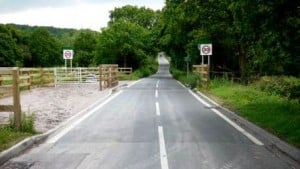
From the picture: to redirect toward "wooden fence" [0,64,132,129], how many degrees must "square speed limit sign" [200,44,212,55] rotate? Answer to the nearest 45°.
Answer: approximately 90° to its right

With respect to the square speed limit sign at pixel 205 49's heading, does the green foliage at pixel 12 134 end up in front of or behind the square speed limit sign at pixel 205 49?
in front

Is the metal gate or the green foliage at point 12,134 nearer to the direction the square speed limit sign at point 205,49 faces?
the green foliage

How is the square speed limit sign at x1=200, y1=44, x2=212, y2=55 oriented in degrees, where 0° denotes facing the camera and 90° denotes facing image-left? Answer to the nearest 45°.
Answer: approximately 0°

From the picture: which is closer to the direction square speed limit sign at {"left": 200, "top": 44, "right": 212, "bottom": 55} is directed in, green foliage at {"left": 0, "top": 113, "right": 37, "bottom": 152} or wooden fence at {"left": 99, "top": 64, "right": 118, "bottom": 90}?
the green foliage

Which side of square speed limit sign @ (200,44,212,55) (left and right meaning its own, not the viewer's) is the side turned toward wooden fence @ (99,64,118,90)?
right

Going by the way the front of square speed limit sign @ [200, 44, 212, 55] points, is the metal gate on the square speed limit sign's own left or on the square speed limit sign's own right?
on the square speed limit sign's own right

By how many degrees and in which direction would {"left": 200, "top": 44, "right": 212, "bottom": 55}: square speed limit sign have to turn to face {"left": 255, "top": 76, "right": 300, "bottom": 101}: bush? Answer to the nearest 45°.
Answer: approximately 45° to its left
